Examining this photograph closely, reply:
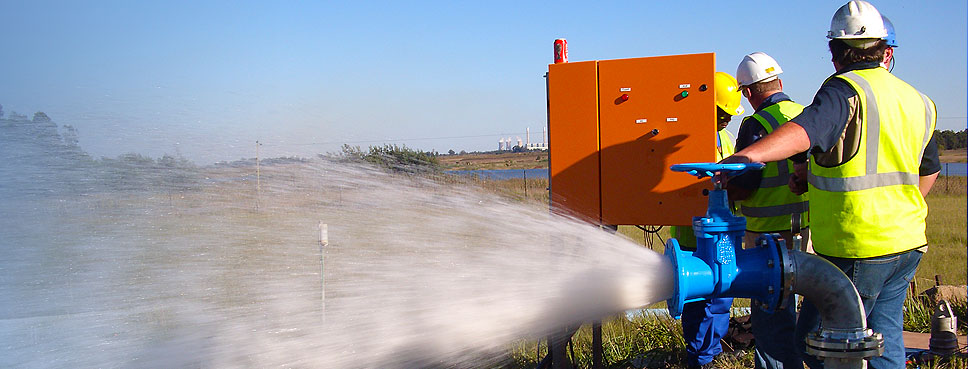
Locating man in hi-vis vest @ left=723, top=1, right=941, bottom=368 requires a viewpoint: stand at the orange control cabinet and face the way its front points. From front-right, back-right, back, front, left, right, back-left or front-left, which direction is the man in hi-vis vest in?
left

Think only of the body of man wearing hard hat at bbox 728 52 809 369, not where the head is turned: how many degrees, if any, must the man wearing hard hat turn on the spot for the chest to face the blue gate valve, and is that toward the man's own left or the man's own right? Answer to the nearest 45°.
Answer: approximately 135° to the man's own left

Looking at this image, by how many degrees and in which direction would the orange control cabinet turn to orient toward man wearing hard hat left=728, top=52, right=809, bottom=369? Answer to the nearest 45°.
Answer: approximately 135° to its left

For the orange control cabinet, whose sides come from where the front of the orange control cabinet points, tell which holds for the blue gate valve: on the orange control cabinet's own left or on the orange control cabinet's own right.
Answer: on the orange control cabinet's own left

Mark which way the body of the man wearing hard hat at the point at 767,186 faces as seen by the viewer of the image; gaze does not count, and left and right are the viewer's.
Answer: facing away from the viewer and to the left of the viewer

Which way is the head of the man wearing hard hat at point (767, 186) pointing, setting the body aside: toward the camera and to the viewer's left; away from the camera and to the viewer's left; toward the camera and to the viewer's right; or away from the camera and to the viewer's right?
away from the camera and to the viewer's left

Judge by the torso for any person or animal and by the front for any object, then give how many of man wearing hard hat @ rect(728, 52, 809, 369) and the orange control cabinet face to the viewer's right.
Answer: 0
